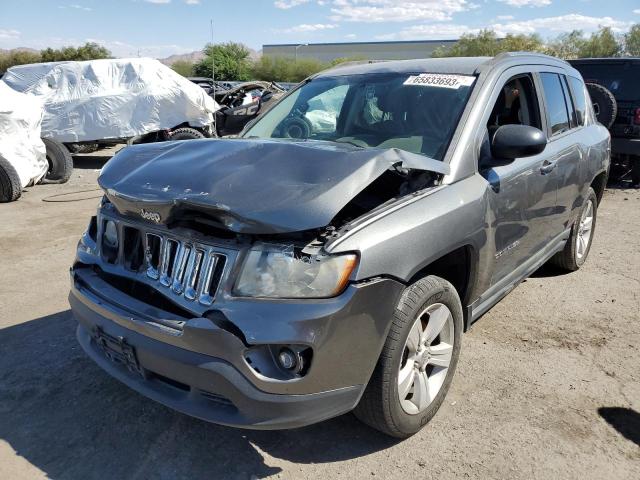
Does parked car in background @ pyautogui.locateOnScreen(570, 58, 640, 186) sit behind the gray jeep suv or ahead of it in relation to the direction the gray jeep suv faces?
behind

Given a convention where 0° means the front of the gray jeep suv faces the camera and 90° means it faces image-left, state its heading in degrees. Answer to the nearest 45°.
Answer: approximately 45°

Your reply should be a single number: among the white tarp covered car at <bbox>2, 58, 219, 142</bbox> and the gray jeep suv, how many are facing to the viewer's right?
1

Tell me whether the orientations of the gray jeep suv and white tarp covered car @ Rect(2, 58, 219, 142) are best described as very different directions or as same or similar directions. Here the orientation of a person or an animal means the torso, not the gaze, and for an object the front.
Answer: very different directions

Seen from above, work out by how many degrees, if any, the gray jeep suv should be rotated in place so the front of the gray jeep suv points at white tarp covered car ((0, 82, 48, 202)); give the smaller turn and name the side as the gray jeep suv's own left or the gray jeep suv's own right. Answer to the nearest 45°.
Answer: approximately 90° to the gray jeep suv's own right

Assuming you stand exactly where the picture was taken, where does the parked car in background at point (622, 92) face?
facing away from the viewer

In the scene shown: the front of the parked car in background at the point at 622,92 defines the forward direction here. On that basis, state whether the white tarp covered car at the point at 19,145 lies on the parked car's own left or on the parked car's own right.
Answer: on the parked car's own left

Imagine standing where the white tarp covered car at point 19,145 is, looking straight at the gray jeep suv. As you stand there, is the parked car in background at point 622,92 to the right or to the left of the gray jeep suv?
left

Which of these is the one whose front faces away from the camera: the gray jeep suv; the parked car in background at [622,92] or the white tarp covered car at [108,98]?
the parked car in background

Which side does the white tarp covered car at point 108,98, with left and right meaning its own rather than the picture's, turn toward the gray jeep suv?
right

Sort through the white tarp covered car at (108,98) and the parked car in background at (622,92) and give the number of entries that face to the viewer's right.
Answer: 1

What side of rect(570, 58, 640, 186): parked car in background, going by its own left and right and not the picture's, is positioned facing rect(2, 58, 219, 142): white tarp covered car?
left

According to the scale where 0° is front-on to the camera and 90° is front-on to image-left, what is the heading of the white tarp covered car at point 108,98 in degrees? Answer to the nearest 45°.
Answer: approximately 270°

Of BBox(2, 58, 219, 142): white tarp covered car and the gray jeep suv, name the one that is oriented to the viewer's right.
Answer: the white tarp covered car

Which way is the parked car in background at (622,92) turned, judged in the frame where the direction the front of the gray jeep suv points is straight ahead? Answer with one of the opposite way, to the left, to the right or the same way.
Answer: the opposite way
